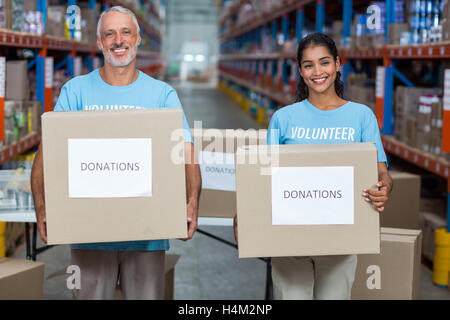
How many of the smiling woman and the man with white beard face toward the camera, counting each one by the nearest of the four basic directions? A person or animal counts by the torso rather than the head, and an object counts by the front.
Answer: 2

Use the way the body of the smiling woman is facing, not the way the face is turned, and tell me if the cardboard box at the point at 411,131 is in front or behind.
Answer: behind

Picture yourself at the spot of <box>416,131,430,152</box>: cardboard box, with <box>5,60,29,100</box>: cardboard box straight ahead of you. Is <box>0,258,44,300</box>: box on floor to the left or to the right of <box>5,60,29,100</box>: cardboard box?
left

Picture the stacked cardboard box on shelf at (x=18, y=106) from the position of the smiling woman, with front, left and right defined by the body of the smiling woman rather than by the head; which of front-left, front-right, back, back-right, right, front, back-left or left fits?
back-right
